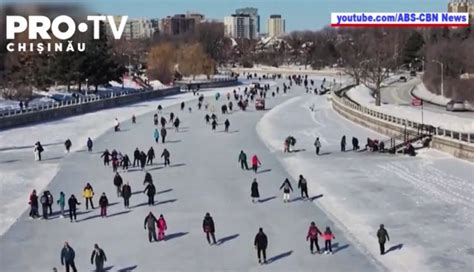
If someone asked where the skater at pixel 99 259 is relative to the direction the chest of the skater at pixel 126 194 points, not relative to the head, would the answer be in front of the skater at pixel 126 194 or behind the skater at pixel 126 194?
behind

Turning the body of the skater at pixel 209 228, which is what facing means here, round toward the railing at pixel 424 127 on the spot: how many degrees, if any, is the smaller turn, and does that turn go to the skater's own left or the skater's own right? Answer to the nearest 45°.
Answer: approximately 45° to the skater's own right

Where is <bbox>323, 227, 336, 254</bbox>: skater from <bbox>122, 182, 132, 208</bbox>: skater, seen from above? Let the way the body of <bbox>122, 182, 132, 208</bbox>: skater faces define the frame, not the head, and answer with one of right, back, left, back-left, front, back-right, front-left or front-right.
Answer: back-right

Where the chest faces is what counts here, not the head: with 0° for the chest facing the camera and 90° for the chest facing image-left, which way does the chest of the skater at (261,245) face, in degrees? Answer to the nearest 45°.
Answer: approximately 180°

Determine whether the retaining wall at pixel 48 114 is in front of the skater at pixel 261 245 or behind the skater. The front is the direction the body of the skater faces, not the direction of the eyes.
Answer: in front

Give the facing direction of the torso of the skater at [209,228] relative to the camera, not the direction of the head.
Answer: away from the camera

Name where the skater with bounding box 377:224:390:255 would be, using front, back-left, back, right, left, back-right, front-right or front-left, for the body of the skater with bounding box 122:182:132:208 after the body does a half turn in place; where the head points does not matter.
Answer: front-left

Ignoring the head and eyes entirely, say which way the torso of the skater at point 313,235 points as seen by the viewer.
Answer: away from the camera

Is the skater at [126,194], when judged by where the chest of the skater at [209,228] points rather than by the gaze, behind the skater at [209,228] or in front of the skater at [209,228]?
in front
